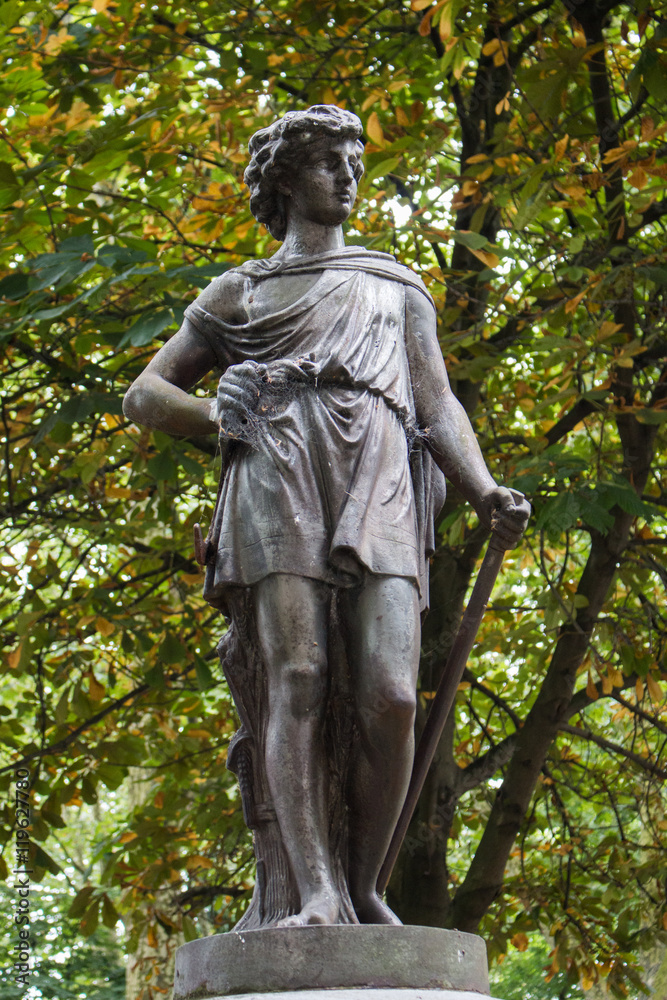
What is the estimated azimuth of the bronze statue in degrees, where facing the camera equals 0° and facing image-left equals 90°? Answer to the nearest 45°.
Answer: approximately 0°

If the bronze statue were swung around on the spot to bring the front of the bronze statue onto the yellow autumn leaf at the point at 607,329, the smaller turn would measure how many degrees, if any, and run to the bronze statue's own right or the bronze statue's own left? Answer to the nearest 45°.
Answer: approximately 135° to the bronze statue's own left

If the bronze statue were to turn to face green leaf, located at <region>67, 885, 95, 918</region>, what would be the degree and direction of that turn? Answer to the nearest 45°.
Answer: approximately 180°
